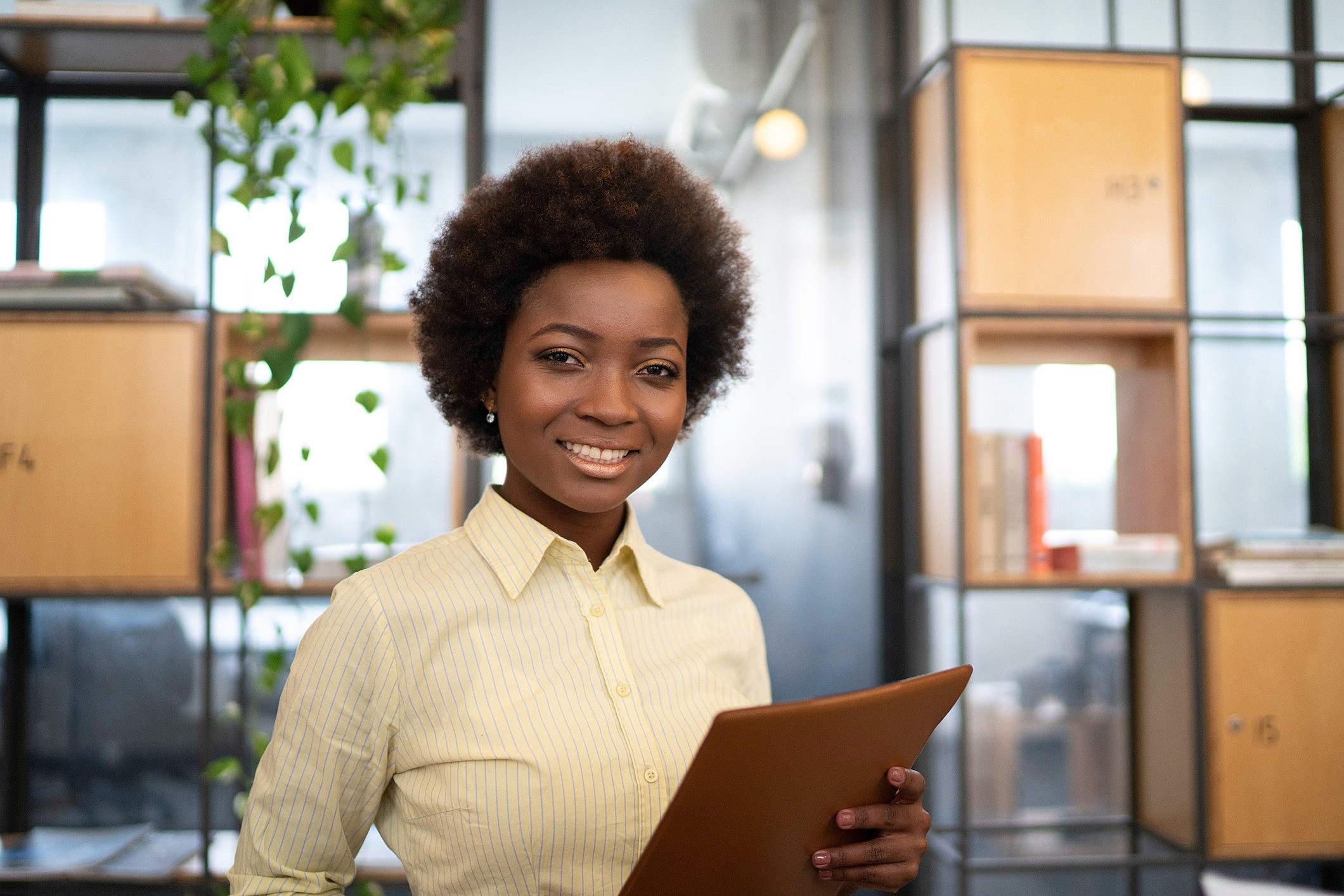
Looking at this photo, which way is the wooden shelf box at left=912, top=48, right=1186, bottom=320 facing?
toward the camera

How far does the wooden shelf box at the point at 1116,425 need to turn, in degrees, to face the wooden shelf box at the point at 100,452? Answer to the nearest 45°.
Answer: approximately 45° to its right

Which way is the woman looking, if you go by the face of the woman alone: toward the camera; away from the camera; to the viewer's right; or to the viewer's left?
toward the camera

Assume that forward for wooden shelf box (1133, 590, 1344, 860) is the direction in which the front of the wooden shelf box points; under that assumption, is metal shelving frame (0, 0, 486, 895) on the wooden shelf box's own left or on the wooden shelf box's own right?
on the wooden shelf box's own right

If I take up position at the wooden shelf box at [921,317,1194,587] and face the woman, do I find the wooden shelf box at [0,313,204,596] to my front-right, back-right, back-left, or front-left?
front-right

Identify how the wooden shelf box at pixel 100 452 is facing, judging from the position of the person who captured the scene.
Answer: facing the viewer

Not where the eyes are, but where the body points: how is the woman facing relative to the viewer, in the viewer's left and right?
facing the viewer and to the right of the viewer

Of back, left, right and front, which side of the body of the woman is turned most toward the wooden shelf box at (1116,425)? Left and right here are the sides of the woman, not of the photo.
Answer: left

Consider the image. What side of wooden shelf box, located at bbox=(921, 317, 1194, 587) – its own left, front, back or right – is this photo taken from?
front

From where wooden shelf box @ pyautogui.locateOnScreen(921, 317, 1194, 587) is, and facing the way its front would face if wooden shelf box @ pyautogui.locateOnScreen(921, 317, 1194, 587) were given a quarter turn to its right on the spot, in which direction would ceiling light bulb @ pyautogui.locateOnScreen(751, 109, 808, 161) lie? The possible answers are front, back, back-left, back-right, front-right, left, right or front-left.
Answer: front

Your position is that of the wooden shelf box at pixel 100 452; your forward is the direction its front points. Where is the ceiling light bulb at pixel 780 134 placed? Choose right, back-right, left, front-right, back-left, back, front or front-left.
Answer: left

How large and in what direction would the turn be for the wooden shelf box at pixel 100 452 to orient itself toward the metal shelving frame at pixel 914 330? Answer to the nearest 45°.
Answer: approximately 90° to its left
